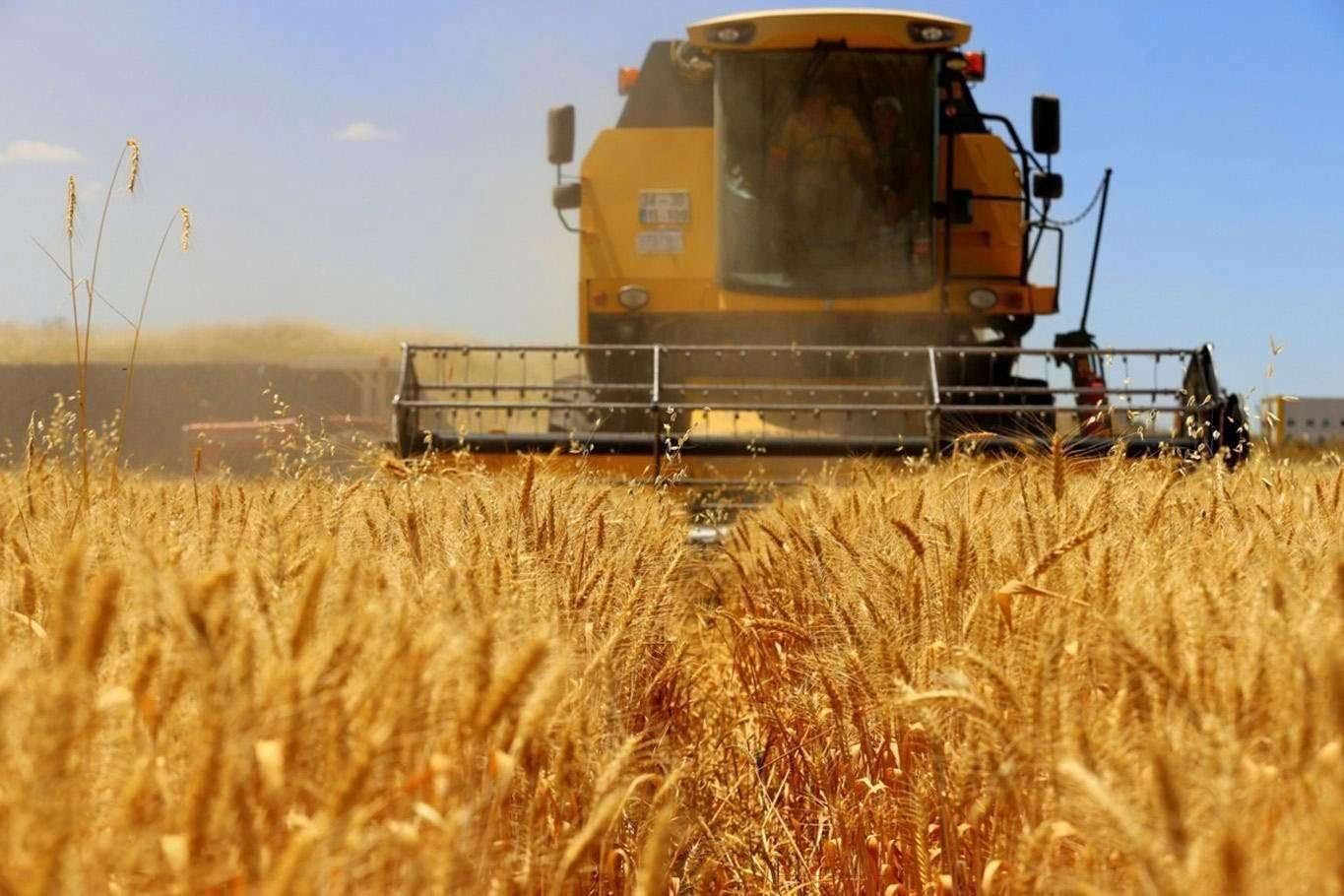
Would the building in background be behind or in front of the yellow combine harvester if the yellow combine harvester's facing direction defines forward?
behind

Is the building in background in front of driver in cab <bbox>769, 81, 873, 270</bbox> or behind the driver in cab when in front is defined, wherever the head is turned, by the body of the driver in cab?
behind

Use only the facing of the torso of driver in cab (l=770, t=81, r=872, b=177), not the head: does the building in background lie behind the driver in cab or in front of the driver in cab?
behind

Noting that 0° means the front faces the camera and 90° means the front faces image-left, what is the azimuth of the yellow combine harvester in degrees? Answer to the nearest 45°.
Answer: approximately 0°
